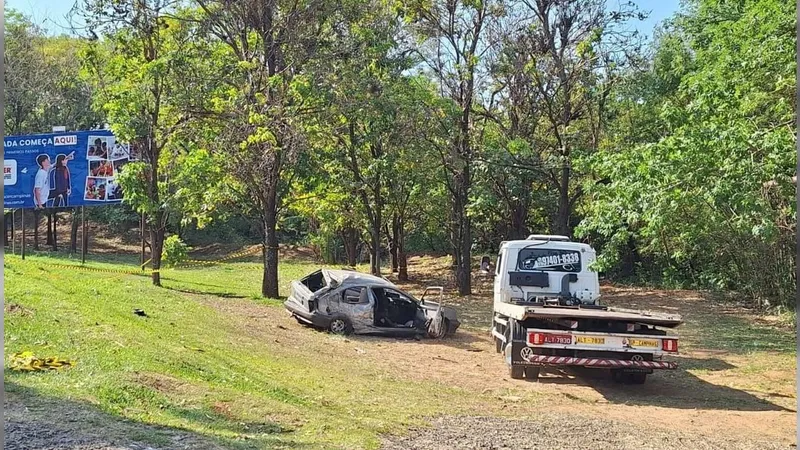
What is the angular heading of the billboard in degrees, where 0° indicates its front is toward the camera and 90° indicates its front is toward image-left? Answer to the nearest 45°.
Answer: approximately 0°

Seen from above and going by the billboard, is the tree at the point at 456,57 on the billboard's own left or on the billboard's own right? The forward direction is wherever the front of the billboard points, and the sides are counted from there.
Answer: on the billboard's own left

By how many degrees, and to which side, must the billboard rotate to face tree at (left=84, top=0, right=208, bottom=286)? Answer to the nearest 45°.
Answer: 0° — it already faces it

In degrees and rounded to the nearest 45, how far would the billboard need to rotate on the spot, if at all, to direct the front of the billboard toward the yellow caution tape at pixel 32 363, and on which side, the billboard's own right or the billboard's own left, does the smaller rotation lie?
0° — it already faces it

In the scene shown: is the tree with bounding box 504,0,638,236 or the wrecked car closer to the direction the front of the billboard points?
the wrecked car

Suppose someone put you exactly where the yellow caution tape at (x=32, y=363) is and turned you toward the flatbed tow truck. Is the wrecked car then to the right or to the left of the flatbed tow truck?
left

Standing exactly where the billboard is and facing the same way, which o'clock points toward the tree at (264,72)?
The tree is roughly at 11 o'clock from the billboard.

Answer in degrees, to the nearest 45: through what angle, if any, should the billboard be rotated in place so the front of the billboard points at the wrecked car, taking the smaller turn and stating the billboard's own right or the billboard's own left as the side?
0° — it already faces it
